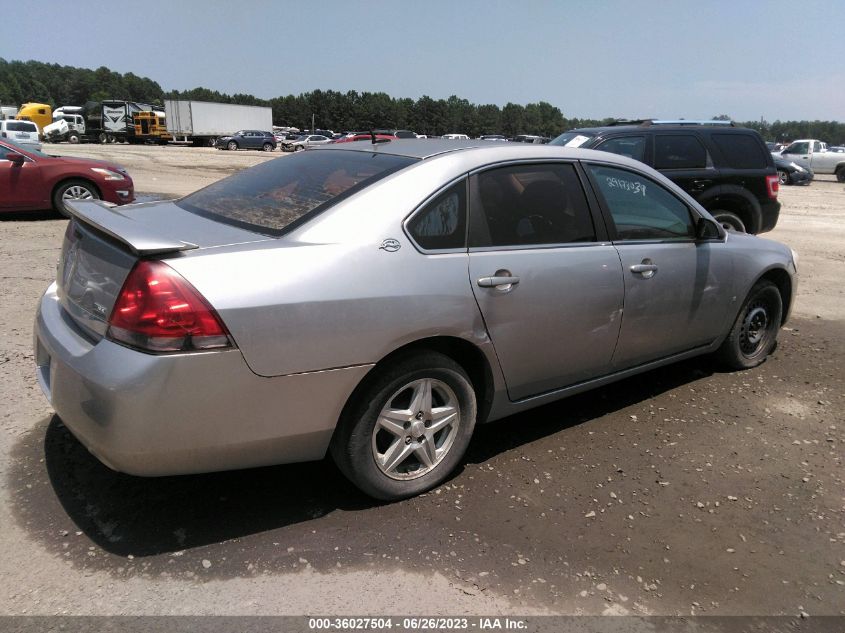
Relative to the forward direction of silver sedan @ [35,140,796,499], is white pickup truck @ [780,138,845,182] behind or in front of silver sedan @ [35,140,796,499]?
in front

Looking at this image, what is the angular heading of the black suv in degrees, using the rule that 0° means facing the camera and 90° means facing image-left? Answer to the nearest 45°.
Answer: approximately 90°

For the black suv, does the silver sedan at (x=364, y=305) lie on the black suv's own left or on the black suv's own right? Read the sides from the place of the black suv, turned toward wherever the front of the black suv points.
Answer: on the black suv's own left

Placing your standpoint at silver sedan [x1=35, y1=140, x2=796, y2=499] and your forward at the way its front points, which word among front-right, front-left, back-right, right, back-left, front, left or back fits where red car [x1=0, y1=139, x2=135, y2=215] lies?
left

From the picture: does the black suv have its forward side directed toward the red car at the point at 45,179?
yes

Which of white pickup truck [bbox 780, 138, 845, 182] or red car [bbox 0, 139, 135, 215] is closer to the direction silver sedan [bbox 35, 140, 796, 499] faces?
the white pickup truck

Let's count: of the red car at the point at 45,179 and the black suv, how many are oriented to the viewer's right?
1

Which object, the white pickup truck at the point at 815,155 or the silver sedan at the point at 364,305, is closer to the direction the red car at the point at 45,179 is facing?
the white pickup truck

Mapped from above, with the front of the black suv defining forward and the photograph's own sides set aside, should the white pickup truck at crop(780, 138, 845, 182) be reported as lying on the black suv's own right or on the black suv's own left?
on the black suv's own right

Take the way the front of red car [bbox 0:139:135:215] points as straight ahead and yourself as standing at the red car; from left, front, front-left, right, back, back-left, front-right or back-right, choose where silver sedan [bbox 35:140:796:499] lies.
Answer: right

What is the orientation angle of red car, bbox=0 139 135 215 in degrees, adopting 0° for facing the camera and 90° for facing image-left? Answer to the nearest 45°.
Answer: approximately 270°

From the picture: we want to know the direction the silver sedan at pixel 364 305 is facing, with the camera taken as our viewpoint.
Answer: facing away from the viewer and to the right of the viewer
